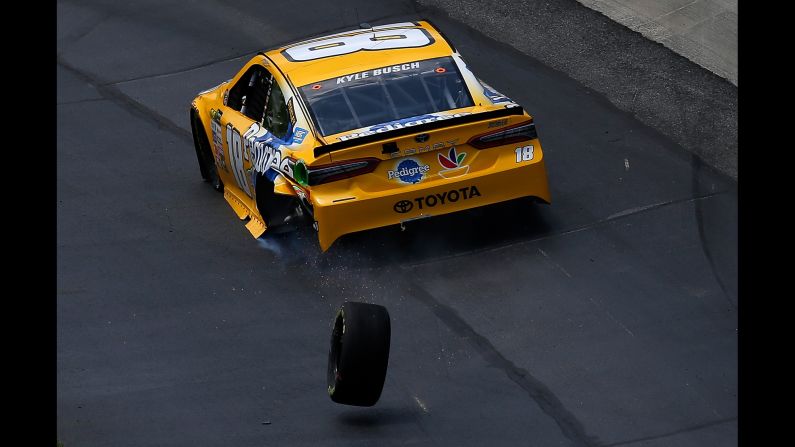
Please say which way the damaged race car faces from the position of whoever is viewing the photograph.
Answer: facing away from the viewer and to the left of the viewer

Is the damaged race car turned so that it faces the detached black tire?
no
